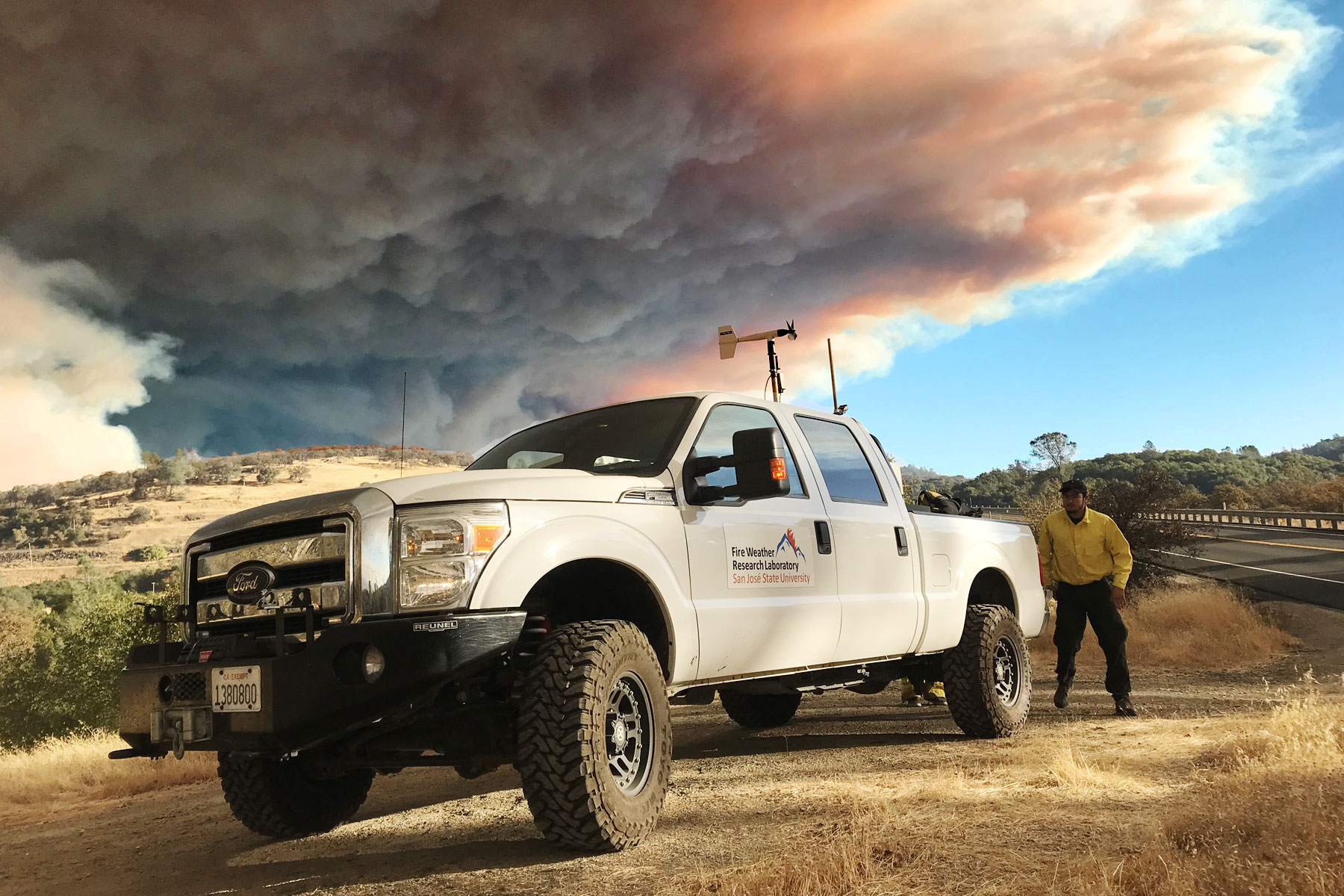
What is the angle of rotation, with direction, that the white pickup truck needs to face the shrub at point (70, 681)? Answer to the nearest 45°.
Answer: approximately 90° to its right

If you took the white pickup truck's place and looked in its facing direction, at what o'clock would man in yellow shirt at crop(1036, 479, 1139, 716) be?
The man in yellow shirt is roughly at 6 o'clock from the white pickup truck.

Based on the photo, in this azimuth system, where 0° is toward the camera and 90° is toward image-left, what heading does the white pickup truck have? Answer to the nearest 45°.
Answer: approximately 45°
